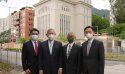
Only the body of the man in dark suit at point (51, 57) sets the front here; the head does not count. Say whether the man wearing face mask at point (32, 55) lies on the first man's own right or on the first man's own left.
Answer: on the first man's own right

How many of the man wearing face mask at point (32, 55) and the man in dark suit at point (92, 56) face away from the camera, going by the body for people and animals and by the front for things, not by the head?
0

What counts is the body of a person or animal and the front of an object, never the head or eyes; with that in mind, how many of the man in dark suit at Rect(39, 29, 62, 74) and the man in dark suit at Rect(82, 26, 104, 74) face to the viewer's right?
0

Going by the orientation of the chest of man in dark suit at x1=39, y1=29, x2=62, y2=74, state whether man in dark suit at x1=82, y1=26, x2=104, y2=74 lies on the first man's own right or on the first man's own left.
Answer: on the first man's own left

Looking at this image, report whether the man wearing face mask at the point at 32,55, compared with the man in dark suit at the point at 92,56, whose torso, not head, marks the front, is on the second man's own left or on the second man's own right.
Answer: on the second man's own right

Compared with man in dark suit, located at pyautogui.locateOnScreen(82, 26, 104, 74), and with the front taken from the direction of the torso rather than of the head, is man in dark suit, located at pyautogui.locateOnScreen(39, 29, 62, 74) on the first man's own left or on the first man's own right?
on the first man's own right

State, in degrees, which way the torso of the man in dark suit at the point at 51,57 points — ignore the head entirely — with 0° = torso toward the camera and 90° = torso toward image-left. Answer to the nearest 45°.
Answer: approximately 0°
